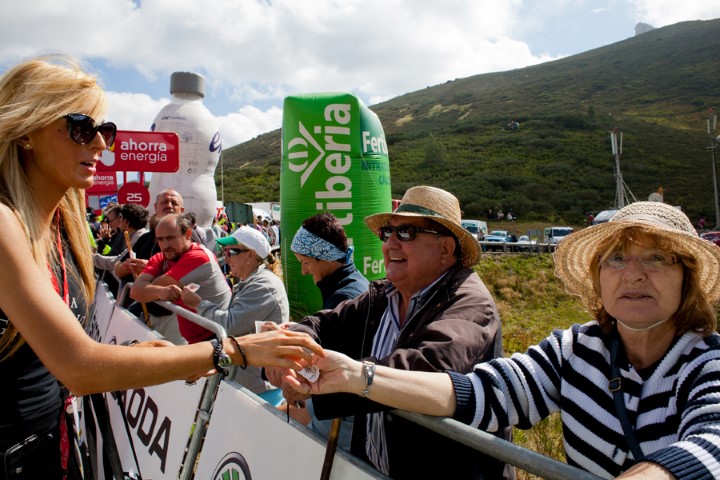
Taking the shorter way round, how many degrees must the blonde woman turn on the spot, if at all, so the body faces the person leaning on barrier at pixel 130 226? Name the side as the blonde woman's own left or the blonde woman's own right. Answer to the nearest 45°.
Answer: approximately 90° to the blonde woman's own left

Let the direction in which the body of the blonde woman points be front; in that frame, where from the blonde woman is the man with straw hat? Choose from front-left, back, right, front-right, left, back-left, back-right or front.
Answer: front

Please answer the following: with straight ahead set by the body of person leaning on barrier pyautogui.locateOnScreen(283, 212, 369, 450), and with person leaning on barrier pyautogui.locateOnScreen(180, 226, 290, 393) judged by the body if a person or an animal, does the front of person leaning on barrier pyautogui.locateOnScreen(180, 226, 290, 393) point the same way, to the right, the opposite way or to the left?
the same way

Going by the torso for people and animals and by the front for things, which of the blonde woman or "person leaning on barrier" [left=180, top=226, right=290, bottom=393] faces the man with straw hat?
the blonde woman

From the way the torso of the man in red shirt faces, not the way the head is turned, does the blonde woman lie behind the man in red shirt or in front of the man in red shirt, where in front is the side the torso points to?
in front

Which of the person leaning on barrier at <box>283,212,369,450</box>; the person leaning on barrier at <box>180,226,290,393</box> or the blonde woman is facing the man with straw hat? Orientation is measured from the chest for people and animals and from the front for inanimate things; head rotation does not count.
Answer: the blonde woman

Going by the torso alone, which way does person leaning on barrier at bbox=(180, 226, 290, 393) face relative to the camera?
to the viewer's left

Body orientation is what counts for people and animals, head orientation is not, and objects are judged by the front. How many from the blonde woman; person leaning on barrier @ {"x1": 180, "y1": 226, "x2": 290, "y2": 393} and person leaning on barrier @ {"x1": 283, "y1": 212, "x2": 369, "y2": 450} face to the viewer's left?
2

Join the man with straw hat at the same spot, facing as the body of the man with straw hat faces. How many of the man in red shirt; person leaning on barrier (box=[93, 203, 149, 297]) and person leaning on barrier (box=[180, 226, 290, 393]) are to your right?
3

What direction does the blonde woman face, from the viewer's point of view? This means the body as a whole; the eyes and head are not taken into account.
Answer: to the viewer's right

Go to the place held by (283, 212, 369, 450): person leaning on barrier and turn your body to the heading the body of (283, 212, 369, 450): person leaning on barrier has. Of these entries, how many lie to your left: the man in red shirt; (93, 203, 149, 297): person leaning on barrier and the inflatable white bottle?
0

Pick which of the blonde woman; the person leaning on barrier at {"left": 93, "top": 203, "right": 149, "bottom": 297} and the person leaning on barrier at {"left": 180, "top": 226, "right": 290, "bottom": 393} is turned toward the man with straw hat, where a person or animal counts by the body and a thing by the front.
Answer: the blonde woman

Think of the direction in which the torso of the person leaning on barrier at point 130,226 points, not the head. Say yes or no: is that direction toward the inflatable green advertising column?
no

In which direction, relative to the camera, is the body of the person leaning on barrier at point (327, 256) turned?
to the viewer's left

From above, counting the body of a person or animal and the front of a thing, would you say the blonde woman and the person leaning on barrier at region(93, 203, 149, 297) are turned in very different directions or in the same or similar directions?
very different directions

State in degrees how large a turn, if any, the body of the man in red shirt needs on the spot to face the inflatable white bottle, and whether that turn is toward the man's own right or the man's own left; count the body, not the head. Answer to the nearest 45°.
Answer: approximately 135° to the man's own right

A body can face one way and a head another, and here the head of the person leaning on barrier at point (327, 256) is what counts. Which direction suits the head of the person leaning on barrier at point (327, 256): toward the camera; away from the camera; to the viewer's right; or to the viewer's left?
to the viewer's left

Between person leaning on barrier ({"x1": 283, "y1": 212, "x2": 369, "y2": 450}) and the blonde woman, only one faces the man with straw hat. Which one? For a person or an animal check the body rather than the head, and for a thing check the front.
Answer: the blonde woman
